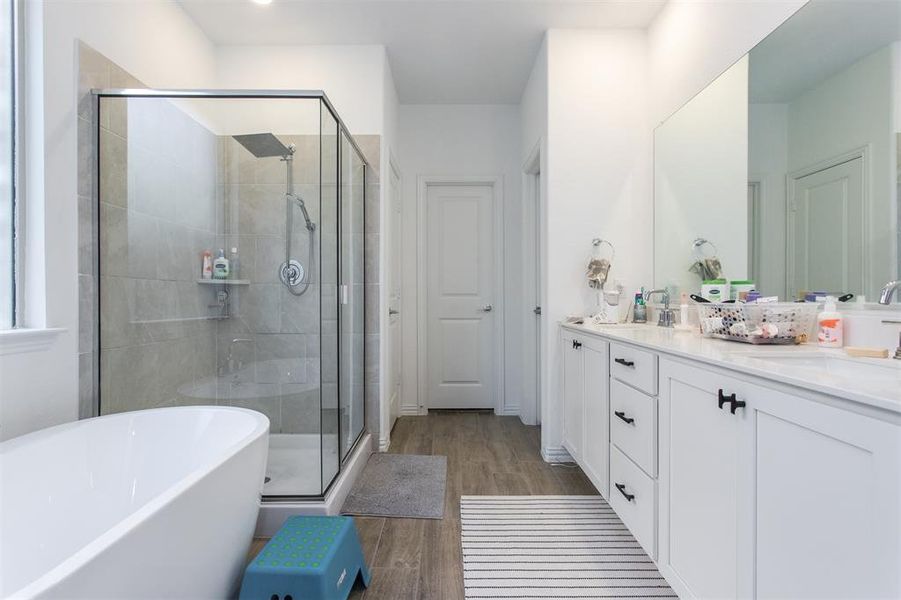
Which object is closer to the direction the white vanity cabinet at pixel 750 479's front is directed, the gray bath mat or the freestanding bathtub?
the freestanding bathtub

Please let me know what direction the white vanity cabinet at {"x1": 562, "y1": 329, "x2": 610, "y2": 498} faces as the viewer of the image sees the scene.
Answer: facing to the left of the viewer

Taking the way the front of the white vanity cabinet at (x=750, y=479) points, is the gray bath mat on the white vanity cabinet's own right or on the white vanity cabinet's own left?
on the white vanity cabinet's own right

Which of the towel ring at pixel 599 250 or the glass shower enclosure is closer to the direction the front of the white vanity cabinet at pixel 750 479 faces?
the glass shower enclosure

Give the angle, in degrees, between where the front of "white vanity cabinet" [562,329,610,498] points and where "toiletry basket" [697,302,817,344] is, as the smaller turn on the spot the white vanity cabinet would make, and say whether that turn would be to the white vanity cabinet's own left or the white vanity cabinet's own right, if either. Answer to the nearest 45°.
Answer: approximately 135° to the white vanity cabinet's own left

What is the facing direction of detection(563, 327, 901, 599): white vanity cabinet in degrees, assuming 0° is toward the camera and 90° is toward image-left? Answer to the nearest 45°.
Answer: approximately 45°
